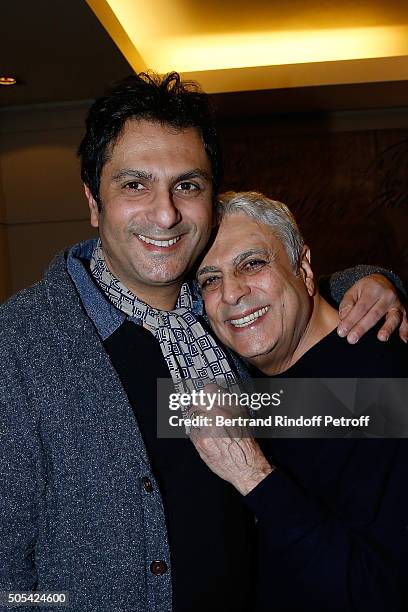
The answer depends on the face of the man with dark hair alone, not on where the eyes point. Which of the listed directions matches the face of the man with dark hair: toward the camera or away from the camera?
toward the camera

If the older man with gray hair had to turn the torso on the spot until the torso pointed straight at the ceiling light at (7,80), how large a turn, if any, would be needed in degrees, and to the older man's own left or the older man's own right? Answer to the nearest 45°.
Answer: approximately 90° to the older man's own right

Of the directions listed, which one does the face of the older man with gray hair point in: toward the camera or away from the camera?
toward the camera

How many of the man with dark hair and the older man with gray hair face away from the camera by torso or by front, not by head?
0

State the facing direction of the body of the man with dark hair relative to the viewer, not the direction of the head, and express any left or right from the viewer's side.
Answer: facing the viewer and to the right of the viewer

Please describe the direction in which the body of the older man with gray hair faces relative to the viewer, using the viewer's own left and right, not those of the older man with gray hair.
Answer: facing the viewer and to the left of the viewer
